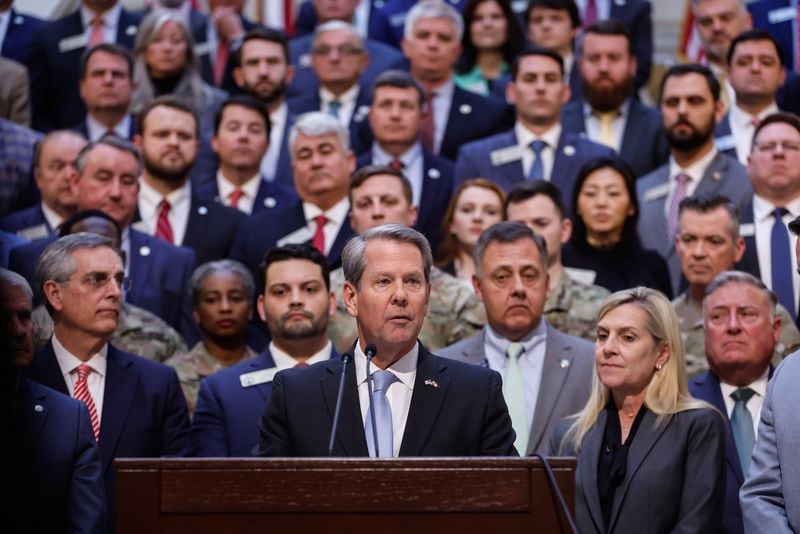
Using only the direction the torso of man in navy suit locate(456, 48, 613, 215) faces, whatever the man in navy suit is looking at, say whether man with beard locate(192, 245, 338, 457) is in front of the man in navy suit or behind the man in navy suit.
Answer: in front

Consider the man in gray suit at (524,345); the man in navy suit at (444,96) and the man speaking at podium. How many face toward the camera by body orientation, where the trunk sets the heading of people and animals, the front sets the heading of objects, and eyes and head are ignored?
3

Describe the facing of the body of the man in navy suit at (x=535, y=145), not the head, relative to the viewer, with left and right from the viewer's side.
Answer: facing the viewer

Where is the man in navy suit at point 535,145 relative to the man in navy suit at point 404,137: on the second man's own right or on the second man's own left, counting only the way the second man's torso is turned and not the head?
on the second man's own left

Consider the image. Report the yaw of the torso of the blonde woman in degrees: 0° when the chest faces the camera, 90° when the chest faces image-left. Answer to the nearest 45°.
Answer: approximately 45°

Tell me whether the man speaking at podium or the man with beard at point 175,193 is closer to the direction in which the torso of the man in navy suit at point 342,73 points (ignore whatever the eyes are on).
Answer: the man speaking at podium

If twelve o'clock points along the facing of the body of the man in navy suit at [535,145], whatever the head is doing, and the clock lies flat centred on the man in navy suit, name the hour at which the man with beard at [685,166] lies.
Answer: The man with beard is roughly at 9 o'clock from the man in navy suit.

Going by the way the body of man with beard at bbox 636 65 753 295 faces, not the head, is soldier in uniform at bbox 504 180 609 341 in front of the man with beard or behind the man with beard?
in front

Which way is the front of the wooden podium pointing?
toward the camera

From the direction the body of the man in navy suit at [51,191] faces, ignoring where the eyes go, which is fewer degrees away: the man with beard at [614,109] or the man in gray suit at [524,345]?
the man in gray suit

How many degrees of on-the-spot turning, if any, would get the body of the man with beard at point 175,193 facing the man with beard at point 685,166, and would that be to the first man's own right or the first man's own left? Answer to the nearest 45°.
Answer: approximately 90° to the first man's own left
